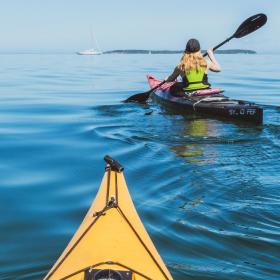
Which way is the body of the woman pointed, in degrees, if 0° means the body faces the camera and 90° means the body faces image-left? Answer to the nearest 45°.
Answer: approximately 180°

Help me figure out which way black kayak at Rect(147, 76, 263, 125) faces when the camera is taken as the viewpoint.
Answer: facing away from the viewer and to the left of the viewer
